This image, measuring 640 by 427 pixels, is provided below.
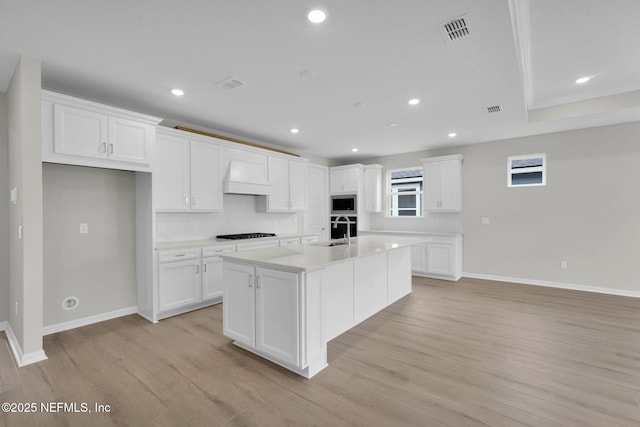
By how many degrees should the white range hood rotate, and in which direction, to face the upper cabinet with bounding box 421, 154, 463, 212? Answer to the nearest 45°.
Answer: approximately 45° to its left

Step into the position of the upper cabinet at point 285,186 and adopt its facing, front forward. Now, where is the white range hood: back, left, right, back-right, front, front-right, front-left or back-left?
right

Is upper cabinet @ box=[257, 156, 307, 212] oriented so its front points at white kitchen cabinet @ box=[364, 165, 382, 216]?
no

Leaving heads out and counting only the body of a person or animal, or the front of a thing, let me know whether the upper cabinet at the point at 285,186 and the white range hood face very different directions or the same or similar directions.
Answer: same or similar directions

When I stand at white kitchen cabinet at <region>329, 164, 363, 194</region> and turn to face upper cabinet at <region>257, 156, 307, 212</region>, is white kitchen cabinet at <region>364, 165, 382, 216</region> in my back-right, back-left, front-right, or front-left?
back-left

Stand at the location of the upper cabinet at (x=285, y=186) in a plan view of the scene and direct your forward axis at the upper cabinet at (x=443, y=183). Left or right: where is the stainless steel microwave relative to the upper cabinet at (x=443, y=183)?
left

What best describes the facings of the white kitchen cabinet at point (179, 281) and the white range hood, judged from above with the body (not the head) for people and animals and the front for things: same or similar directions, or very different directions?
same or similar directions

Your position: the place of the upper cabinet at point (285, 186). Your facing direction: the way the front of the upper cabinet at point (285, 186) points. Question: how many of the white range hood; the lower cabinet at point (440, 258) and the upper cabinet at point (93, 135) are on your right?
2

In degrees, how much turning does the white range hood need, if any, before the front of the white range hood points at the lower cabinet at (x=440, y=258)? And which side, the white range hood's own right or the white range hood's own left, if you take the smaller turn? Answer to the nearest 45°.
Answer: approximately 45° to the white range hood's own left

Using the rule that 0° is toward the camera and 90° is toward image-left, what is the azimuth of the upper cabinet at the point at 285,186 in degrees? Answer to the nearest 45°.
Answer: approximately 315°

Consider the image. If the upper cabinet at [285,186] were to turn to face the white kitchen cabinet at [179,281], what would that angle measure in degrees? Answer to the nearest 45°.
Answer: approximately 90° to its right

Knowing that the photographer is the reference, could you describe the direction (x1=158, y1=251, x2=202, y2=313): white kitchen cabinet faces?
facing the viewer and to the right of the viewer

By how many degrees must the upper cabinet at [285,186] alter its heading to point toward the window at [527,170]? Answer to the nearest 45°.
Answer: approximately 45° to its left

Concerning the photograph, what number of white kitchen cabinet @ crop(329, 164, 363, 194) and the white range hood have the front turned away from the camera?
0
